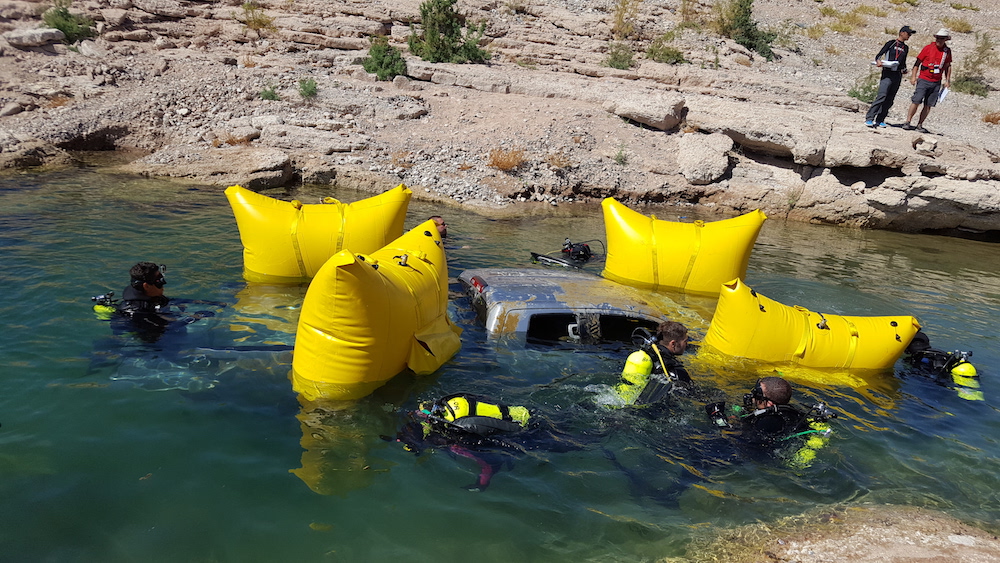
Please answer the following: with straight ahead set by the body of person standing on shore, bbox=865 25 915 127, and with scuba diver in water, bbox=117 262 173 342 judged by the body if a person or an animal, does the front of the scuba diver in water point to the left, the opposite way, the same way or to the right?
to the left

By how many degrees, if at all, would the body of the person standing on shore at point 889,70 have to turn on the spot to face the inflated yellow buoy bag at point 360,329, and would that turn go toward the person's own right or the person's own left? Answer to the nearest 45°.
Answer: approximately 45° to the person's own right

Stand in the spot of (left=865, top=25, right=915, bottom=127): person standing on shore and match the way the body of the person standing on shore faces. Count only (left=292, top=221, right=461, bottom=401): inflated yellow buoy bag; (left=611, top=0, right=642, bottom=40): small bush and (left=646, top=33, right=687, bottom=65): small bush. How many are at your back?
2

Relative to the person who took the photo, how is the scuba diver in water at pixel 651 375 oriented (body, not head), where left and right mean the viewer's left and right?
facing away from the viewer and to the right of the viewer

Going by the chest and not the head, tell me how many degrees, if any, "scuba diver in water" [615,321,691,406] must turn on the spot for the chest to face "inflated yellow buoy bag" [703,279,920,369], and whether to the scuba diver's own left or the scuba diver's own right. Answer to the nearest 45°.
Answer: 0° — they already face it

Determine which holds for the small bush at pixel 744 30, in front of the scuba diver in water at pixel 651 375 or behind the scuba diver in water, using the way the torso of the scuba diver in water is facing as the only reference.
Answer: in front

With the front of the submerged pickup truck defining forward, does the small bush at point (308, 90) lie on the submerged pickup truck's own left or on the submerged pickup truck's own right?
on the submerged pickup truck's own left

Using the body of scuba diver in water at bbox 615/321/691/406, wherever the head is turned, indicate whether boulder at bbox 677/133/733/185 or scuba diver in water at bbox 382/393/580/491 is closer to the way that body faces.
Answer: the boulder

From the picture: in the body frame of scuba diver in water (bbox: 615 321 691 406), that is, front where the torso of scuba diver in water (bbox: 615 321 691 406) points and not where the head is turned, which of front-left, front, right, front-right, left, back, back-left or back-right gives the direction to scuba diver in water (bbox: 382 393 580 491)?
back

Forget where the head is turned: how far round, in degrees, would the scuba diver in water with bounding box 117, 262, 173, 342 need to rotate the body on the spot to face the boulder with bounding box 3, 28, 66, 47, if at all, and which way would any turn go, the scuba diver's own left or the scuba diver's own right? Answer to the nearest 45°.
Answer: approximately 90° to the scuba diver's own left

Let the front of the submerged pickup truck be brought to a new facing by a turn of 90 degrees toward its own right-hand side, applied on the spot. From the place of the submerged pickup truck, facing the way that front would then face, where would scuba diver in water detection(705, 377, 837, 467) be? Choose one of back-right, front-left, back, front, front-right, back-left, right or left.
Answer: front-left

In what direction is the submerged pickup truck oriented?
to the viewer's right

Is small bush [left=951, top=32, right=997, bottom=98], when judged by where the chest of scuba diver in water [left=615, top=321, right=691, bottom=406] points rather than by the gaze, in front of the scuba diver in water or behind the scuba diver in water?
in front

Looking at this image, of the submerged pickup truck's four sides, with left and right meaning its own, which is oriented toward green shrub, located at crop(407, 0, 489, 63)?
left

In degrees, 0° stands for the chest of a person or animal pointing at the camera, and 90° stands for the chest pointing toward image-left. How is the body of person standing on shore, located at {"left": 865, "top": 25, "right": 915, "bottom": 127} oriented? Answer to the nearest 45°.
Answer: approximately 315°

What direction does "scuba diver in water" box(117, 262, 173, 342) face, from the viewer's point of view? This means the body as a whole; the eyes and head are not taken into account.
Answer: to the viewer's right
